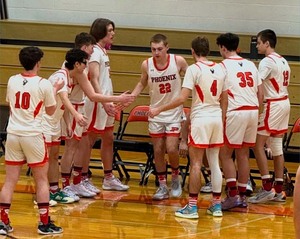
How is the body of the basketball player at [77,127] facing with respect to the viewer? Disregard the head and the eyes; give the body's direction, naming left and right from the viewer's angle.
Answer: facing to the right of the viewer

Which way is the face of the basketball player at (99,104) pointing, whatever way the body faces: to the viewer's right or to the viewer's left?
to the viewer's right

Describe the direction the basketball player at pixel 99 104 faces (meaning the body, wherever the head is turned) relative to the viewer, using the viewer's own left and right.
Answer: facing to the right of the viewer

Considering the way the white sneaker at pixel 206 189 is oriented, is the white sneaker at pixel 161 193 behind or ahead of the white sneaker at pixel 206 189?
ahead
